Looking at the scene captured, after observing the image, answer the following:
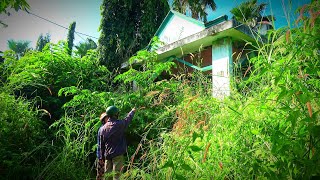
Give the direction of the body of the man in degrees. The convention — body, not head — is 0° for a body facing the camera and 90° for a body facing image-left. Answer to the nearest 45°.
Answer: approximately 180°

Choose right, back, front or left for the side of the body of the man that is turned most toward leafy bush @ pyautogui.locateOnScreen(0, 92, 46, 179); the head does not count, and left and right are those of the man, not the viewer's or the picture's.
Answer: left

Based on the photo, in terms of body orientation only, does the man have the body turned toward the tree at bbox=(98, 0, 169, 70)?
yes

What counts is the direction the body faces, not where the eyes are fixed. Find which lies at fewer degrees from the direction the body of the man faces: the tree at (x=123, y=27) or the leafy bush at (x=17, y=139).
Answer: the tree
